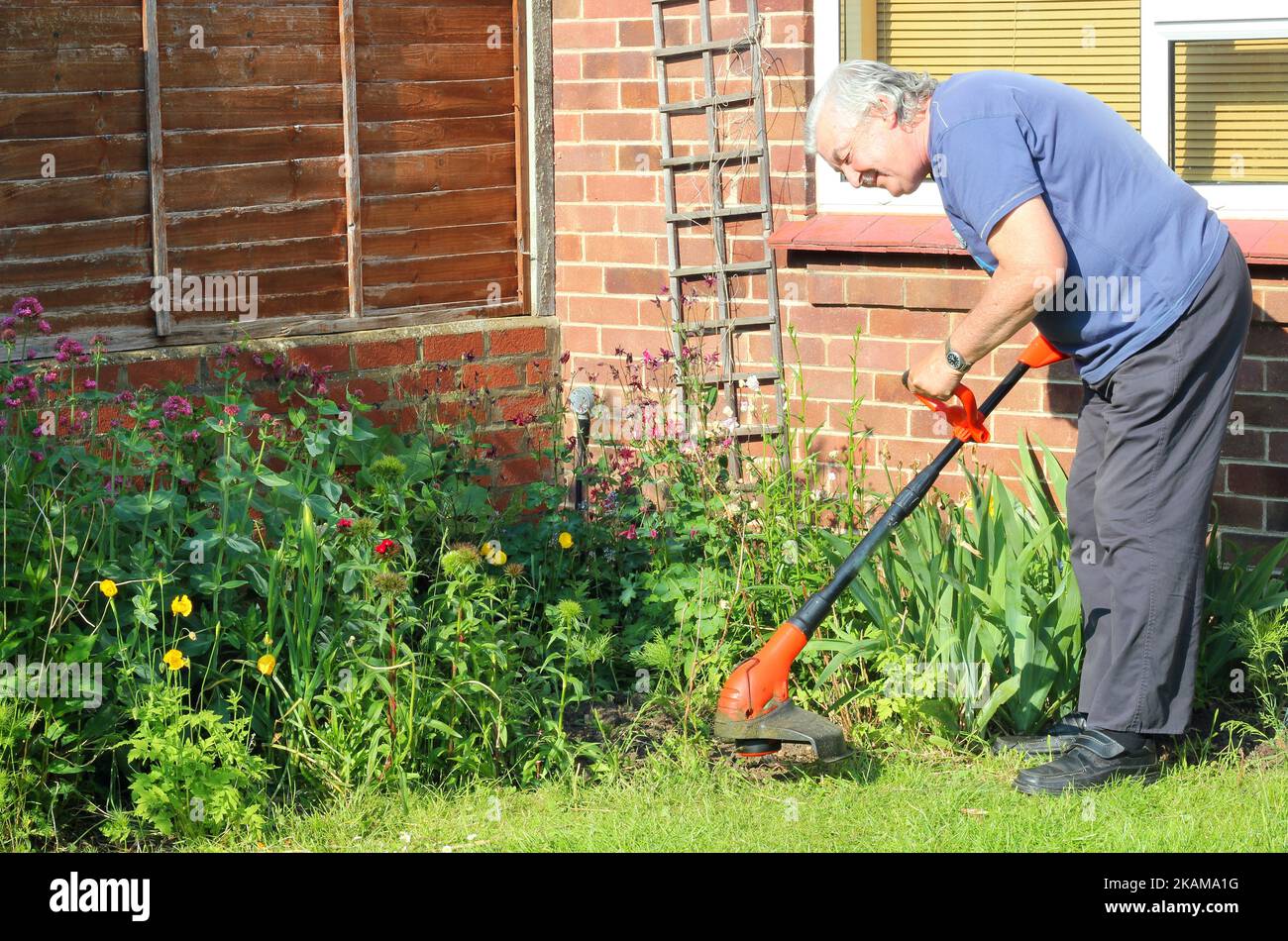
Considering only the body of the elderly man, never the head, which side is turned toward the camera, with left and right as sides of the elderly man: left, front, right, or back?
left

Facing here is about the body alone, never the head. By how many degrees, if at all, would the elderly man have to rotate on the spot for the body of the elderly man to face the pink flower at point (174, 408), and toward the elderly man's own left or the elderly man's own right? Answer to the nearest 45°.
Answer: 0° — they already face it

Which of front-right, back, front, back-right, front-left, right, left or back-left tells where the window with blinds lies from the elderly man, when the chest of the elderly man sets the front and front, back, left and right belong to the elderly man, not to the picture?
right

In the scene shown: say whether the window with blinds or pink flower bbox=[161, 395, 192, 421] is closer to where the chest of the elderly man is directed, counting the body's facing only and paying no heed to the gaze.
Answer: the pink flower
